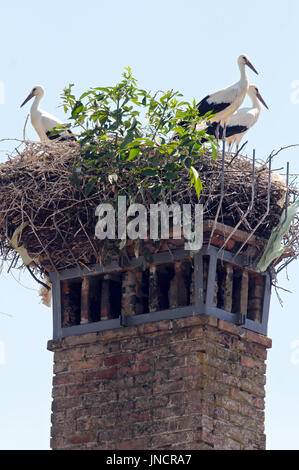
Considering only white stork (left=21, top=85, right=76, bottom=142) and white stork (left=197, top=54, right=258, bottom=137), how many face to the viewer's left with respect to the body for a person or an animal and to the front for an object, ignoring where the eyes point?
1

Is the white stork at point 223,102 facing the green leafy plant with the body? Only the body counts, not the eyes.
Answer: no

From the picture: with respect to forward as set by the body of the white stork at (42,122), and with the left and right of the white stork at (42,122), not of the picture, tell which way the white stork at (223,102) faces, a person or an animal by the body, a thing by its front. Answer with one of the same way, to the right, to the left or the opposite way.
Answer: the opposite way

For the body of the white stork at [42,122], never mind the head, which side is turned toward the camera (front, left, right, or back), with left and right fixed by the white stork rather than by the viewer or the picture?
left

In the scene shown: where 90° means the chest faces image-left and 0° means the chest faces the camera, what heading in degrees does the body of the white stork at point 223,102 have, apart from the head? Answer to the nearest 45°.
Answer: approximately 270°

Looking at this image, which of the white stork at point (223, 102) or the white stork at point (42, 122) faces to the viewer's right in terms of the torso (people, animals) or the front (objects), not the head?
the white stork at point (223, 102)

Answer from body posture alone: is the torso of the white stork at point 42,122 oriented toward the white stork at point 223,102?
no

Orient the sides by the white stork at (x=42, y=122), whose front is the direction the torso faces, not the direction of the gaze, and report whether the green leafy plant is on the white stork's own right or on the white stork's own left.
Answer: on the white stork's own left
